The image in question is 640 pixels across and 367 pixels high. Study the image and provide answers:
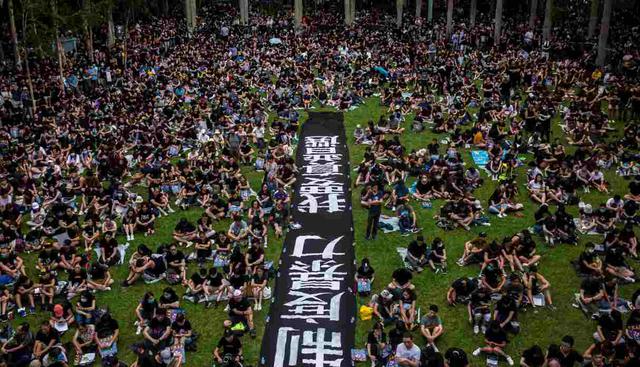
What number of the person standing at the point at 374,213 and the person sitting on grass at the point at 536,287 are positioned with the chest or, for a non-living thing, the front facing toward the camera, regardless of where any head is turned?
2

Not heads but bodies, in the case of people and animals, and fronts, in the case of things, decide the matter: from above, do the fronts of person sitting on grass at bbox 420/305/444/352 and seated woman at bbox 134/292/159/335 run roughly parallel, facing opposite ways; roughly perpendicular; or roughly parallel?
roughly parallel

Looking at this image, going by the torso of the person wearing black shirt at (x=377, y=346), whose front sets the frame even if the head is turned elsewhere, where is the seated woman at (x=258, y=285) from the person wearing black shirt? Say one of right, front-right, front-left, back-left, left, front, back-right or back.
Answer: back-right

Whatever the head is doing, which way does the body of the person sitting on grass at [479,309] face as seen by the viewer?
toward the camera

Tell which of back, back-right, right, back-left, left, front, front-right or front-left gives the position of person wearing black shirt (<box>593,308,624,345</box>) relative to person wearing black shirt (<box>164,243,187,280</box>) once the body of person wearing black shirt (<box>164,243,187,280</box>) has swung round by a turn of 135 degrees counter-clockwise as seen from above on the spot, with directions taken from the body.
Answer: back-right

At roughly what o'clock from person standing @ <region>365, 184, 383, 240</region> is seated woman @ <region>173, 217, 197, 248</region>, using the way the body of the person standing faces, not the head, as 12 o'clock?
The seated woman is roughly at 3 o'clock from the person standing.

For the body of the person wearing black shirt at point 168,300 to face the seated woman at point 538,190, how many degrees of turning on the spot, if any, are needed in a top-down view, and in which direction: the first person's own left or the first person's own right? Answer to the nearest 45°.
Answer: approximately 90° to the first person's own left

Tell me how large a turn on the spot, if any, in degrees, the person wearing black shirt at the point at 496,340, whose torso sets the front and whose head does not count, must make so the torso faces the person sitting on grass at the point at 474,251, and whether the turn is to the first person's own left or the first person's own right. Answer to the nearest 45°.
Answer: approximately 180°

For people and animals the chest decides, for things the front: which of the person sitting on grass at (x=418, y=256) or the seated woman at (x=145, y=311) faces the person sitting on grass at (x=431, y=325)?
the person sitting on grass at (x=418, y=256)

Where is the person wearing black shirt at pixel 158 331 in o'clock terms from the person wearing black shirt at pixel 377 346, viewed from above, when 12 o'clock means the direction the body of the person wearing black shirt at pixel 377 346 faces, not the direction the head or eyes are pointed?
the person wearing black shirt at pixel 158 331 is roughly at 3 o'clock from the person wearing black shirt at pixel 377 346.

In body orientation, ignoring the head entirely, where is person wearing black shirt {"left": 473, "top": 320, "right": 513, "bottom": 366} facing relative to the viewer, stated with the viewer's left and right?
facing the viewer

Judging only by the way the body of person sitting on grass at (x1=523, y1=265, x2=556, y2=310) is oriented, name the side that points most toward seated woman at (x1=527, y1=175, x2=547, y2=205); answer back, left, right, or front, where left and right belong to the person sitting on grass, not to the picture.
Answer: back

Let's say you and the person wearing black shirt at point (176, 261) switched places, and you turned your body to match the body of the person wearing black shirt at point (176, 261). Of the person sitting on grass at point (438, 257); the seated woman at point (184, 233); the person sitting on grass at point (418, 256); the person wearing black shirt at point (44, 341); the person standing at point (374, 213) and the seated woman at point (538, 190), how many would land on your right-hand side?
1

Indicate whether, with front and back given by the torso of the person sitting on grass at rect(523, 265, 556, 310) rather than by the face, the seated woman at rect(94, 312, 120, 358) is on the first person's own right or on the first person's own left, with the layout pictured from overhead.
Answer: on the first person's own right

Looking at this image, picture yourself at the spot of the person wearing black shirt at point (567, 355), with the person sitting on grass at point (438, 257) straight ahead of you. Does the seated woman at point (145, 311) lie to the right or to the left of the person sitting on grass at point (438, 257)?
left
